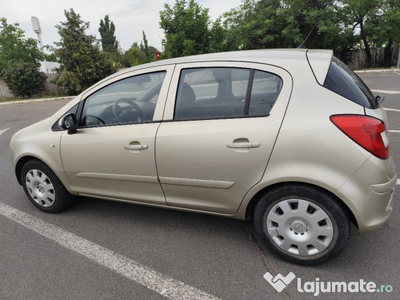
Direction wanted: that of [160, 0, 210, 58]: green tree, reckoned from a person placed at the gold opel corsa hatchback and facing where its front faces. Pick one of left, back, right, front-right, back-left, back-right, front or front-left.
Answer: front-right

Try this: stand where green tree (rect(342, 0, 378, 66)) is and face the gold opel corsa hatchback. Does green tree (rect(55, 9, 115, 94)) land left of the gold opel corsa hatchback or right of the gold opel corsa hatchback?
right

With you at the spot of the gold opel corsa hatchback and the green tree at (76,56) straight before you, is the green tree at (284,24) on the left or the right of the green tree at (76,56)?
right

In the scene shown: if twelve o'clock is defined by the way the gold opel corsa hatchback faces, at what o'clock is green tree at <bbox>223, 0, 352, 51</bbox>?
The green tree is roughly at 2 o'clock from the gold opel corsa hatchback.

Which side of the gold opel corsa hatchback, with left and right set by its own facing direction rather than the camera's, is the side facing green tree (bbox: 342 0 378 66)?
right

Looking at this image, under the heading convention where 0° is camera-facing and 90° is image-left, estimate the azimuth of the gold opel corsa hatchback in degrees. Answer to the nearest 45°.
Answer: approximately 135°
